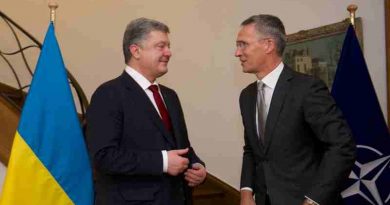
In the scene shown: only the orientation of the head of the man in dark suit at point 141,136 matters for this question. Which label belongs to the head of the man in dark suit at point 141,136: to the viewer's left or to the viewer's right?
to the viewer's right

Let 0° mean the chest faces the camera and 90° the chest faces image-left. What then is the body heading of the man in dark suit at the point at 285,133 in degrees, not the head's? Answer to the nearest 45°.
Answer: approximately 45°

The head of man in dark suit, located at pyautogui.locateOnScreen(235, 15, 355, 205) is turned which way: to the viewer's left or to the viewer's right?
to the viewer's left

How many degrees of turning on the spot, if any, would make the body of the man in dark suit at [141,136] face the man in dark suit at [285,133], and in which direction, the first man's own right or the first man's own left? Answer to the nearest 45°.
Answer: approximately 45° to the first man's own left

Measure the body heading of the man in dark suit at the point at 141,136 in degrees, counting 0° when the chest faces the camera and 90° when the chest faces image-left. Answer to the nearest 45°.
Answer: approximately 315°

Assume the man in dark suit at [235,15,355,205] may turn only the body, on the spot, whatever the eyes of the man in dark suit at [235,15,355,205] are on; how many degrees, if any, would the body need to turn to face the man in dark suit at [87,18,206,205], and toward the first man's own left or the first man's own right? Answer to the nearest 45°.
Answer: approximately 45° to the first man's own right

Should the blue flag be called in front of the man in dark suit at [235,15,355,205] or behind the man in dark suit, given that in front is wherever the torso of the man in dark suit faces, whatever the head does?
behind

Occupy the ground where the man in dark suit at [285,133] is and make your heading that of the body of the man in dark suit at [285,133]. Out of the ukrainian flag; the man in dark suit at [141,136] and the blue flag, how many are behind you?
1

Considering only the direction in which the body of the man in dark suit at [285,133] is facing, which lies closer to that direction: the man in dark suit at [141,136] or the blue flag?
the man in dark suit

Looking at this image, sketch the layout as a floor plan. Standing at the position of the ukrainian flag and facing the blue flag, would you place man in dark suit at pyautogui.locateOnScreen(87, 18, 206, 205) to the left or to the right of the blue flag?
right

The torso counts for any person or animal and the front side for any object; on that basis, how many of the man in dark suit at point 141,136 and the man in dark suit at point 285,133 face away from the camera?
0

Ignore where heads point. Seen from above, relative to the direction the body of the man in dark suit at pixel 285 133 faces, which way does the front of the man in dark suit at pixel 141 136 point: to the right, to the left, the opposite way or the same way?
to the left

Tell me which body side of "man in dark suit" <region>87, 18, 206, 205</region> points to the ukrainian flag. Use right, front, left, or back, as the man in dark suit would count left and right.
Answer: back

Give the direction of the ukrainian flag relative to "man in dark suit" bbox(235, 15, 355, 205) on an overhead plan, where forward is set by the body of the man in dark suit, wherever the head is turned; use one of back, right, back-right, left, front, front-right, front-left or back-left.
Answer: front-right
